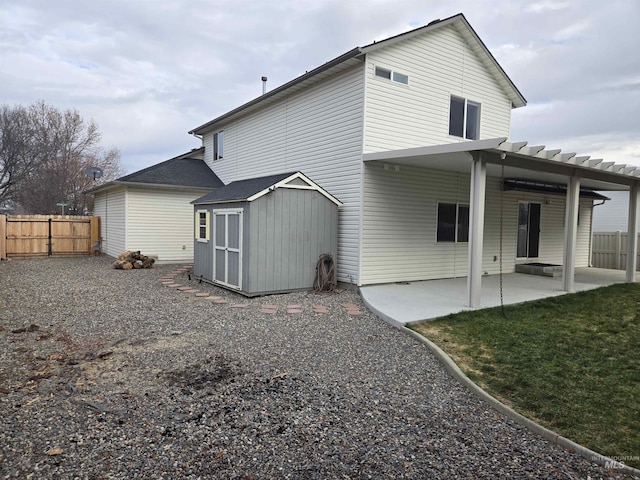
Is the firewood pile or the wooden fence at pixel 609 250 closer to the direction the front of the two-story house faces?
the firewood pile

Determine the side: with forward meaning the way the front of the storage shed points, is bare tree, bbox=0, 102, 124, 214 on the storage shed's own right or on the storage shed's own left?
on the storage shed's own right

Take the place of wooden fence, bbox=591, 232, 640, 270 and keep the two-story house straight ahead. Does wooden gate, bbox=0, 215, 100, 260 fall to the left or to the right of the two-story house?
right

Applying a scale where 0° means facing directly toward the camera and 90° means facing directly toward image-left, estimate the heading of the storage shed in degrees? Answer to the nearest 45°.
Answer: approximately 45°

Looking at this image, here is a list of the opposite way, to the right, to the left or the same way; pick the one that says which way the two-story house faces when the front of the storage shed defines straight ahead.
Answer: to the right

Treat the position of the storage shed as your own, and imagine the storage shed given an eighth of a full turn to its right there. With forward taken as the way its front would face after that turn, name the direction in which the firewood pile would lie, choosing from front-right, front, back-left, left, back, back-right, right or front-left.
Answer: front-right

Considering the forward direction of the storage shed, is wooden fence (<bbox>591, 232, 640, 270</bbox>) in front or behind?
behind

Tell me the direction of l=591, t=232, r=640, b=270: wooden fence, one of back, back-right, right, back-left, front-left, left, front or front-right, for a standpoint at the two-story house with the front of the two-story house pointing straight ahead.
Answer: right

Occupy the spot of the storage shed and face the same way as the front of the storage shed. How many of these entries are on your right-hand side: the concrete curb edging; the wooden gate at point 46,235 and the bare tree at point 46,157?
2

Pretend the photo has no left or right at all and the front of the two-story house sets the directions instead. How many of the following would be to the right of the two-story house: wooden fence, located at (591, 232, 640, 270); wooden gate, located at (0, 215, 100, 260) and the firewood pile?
1

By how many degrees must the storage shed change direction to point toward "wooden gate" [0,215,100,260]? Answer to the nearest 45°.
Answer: approximately 90° to its right

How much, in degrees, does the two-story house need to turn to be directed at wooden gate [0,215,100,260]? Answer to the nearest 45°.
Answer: approximately 45° to its left

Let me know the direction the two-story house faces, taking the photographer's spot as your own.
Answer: facing away from the viewer and to the left of the viewer
